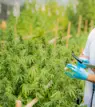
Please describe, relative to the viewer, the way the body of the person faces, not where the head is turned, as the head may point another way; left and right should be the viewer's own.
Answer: facing the viewer and to the left of the viewer
